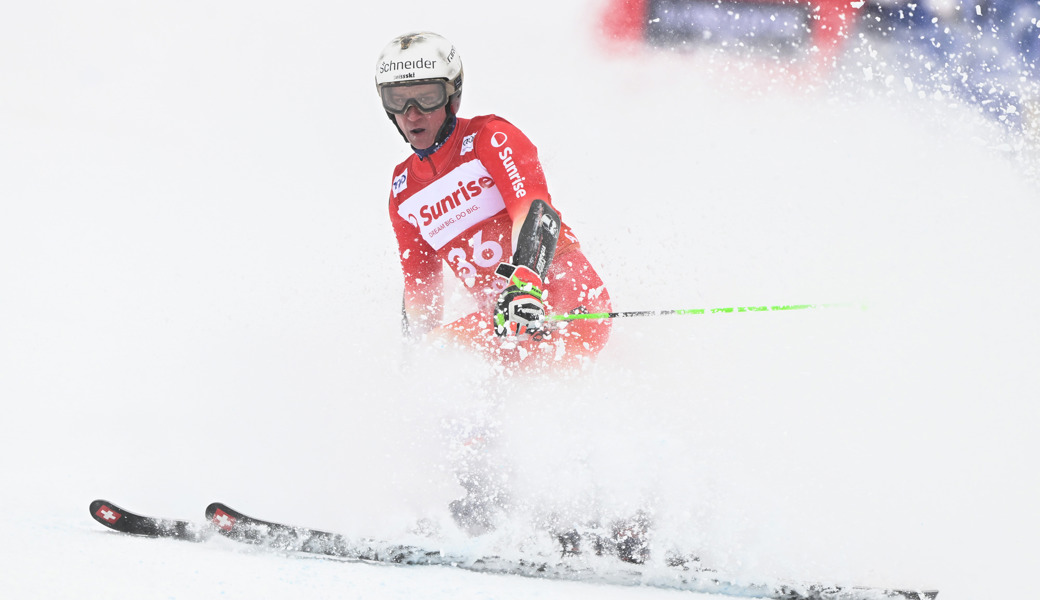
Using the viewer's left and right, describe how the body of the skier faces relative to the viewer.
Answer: facing the viewer and to the left of the viewer

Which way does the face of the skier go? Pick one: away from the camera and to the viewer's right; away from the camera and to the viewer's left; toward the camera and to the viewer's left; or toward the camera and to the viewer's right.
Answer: toward the camera and to the viewer's left

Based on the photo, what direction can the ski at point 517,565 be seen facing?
to the viewer's left

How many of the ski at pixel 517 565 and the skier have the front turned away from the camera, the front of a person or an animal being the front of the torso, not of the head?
0

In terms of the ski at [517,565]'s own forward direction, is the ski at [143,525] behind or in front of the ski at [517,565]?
in front
